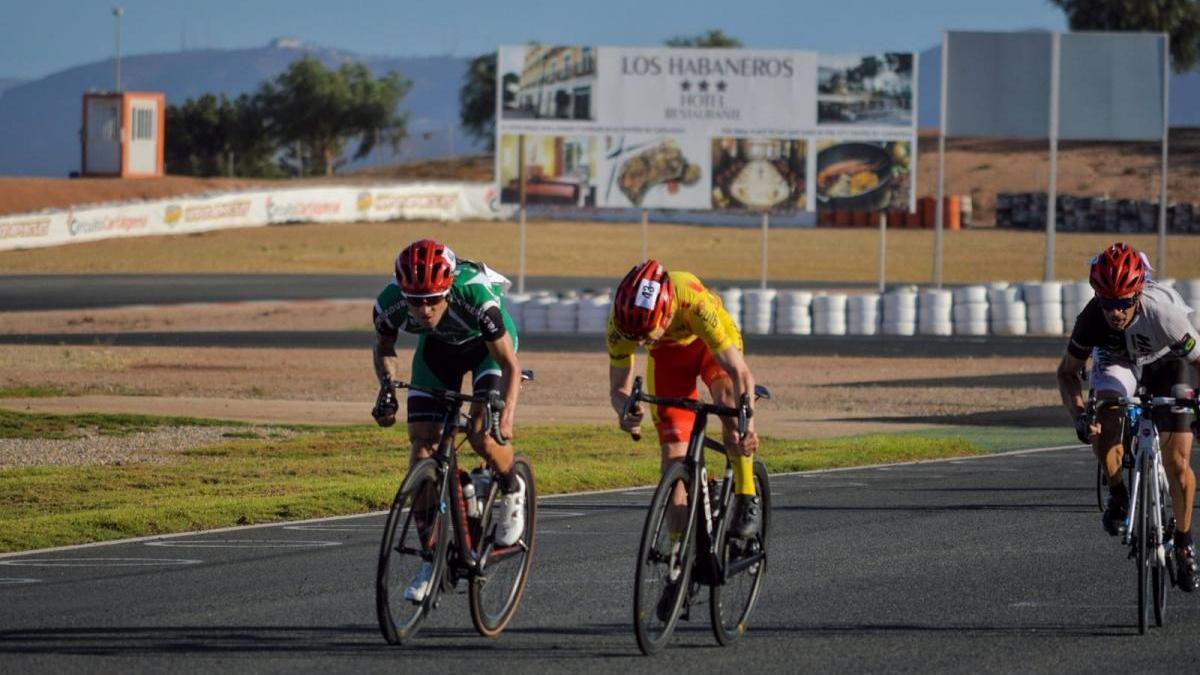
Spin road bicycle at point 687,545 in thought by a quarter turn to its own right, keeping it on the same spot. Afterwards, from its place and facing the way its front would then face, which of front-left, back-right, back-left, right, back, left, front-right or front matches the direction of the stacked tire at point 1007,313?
front-right

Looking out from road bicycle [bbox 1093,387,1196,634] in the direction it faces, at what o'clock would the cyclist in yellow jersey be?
The cyclist in yellow jersey is roughly at 2 o'clock from the road bicycle.

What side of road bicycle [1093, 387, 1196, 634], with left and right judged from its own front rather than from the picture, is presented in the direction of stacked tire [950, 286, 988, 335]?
back

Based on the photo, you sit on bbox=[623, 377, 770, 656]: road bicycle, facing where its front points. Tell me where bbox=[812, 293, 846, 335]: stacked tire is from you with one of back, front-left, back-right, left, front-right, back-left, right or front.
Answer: back-right

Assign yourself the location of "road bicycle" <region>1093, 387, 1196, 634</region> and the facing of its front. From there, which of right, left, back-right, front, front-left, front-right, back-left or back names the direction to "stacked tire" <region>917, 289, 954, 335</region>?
back

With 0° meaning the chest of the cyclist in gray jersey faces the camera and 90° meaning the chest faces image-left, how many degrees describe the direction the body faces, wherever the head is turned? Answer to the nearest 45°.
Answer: approximately 0°

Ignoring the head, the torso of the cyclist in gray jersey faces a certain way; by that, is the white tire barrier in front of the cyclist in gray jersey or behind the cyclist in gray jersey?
behind
